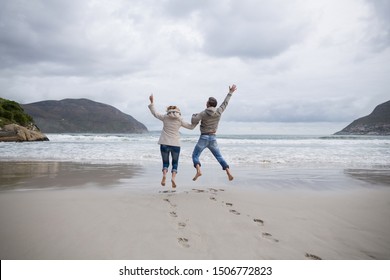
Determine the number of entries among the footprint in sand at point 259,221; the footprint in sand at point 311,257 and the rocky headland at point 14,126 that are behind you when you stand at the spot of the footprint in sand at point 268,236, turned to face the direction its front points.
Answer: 1

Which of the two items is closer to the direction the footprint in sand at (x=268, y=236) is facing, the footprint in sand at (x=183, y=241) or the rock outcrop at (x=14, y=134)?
the rock outcrop

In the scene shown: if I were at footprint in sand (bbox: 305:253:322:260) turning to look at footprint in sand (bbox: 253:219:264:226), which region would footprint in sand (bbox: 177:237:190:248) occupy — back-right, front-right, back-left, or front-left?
front-left

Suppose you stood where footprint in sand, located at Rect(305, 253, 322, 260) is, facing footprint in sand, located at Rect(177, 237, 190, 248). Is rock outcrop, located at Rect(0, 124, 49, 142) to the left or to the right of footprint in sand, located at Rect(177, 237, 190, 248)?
right

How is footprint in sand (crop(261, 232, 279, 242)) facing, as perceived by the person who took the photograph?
facing away from the viewer and to the left of the viewer

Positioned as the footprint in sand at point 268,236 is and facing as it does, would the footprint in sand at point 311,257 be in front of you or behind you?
behind

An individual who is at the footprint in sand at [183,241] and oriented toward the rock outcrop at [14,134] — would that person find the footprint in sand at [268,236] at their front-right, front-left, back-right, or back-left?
back-right

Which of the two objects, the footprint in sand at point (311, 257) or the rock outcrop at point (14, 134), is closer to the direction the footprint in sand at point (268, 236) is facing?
the rock outcrop

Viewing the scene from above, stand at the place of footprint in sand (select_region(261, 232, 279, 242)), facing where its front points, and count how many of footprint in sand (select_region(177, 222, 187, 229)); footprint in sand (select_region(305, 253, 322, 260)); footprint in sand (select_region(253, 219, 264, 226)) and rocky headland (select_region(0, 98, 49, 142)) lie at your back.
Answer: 1

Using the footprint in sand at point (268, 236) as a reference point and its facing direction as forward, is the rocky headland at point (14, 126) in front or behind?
in front

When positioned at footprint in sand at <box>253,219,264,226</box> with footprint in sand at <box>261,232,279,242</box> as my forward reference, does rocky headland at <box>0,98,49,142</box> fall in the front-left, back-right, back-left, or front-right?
back-right

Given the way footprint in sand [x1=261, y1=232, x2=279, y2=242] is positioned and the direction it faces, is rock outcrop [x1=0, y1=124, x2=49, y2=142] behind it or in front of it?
in front

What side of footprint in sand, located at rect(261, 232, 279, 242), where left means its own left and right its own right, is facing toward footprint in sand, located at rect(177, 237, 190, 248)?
left
